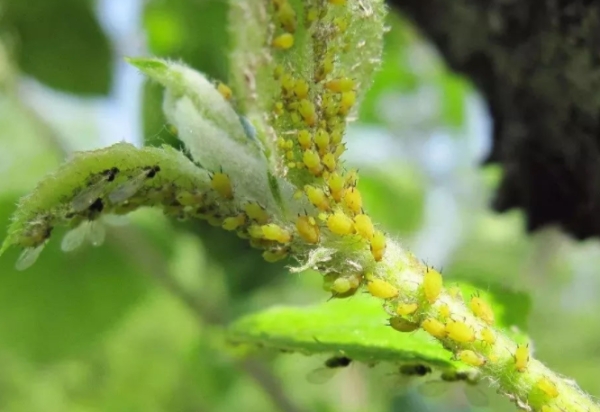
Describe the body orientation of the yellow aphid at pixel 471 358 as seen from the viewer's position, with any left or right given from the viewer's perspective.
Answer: facing to the right of the viewer

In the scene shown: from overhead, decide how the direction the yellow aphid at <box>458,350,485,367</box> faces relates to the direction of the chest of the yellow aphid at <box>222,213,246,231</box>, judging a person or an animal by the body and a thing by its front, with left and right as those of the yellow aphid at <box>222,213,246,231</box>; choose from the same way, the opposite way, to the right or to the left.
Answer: the same way

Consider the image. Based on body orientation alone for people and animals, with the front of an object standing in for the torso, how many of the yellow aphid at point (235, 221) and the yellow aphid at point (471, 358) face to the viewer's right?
2

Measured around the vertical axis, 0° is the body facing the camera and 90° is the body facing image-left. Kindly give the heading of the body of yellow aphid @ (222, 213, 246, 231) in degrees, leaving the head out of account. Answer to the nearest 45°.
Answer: approximately 270°
